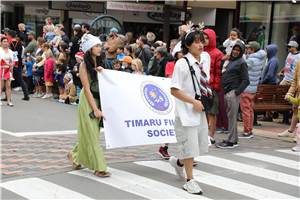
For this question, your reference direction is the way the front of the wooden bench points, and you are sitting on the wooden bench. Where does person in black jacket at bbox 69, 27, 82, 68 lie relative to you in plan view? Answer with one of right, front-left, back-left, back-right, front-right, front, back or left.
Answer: right

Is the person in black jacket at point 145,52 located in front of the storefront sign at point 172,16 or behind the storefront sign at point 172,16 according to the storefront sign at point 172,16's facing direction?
in front

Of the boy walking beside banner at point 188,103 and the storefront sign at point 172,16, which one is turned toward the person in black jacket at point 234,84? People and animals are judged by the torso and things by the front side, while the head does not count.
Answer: the storefront sign

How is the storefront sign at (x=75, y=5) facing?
toward the camera

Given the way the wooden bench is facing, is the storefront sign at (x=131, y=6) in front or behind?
behind

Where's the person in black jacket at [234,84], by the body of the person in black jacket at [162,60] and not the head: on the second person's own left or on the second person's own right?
on the second person's own left

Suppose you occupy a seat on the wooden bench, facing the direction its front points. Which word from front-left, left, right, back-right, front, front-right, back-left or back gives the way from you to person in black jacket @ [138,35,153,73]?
right

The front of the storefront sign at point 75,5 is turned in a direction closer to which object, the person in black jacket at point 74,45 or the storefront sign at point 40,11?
the person in black jacket

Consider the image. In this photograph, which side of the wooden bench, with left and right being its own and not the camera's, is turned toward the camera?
front

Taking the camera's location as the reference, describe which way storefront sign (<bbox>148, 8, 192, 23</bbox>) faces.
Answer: facing the viewer

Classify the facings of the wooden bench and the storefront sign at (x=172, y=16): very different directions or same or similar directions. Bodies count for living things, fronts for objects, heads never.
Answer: same or similar directions

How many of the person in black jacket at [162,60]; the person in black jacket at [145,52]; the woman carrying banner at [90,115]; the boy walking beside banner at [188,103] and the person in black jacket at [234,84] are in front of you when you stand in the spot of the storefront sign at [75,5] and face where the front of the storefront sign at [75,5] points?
5
